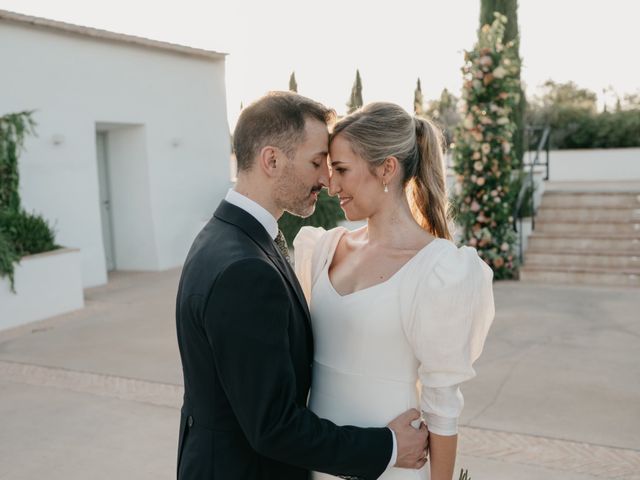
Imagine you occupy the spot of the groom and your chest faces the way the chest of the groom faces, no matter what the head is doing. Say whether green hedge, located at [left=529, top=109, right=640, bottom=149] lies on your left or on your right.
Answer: on your left

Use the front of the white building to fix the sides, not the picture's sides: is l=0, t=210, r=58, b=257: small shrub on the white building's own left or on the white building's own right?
on the white building's own right

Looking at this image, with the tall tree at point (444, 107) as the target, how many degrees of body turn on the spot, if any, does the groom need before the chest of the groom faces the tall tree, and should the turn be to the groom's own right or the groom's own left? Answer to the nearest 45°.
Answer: approximately 90° to the groom's own left

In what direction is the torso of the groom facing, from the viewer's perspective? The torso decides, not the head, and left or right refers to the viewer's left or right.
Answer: facing to the right of the viewer

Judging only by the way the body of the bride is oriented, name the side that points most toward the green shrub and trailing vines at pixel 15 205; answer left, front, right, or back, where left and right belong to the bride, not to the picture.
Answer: right

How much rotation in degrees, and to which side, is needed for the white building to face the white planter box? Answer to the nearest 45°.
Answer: approximately 45° to its right

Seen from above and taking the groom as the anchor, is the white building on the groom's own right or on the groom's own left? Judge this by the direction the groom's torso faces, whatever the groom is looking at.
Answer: on the groom's own left

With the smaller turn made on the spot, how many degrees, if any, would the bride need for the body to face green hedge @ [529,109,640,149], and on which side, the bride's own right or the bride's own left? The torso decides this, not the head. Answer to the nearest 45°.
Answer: approximately 135° to the bride's own right

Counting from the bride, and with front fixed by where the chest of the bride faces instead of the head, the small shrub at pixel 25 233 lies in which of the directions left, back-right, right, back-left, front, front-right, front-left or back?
right

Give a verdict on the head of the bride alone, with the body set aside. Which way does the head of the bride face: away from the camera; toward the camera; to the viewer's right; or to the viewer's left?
to the viewer's left

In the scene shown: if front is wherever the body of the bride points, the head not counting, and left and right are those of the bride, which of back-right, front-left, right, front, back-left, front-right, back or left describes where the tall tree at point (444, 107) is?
back-right

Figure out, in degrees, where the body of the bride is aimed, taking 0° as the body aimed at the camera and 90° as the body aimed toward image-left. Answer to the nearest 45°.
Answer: approximately 45°

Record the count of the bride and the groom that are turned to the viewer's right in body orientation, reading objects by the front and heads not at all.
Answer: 1

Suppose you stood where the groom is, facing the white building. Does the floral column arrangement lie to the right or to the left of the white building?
right
